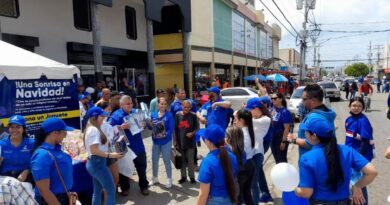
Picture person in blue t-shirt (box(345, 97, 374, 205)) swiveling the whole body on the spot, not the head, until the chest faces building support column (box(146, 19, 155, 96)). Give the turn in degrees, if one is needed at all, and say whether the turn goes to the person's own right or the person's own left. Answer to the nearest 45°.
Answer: approximately 90° to the person's own right

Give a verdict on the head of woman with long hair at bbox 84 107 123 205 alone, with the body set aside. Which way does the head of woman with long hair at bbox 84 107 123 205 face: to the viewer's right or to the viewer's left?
to the viewer's right

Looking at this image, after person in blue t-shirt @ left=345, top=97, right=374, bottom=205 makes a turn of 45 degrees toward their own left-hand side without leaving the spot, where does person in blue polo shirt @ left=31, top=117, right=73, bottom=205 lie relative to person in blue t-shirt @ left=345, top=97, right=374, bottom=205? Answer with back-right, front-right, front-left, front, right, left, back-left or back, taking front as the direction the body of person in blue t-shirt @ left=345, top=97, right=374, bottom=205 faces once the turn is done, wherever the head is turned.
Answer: front-right

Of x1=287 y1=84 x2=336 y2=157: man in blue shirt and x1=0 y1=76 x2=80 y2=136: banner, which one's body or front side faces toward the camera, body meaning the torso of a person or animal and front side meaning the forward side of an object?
the banner

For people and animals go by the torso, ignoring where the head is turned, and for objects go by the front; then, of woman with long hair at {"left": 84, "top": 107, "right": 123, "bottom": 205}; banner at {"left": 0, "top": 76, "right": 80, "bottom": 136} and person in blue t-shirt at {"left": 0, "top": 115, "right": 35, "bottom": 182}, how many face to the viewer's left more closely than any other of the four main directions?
0

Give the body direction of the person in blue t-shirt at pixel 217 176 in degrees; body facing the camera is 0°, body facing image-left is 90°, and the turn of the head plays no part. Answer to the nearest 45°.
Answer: approximately 135°

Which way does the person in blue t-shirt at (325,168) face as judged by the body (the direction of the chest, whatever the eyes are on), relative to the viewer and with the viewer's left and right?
facing away from the viewer and to the left of the viewer

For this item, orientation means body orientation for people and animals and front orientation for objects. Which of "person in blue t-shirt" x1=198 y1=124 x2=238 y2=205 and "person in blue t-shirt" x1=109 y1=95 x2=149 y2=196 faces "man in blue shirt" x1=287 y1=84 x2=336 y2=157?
"person in blue t-shirt" x1=109 y1=95 x2=149 y2=196

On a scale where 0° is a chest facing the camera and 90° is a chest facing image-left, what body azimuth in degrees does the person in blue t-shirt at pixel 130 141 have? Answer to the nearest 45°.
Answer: approximately 315°

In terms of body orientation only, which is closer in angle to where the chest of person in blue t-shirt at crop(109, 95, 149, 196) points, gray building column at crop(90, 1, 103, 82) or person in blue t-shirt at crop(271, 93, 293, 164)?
the person in blue t-shirt

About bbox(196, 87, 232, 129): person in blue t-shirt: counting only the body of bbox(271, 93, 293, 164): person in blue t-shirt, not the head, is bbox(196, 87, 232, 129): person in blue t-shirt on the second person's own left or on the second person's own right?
on the second person's own right

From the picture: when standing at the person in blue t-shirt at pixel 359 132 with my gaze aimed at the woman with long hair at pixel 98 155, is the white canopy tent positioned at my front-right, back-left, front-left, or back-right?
front-right

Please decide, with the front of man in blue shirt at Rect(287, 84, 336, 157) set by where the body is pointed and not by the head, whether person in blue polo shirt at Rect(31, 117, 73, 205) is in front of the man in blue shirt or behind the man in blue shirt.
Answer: in front
